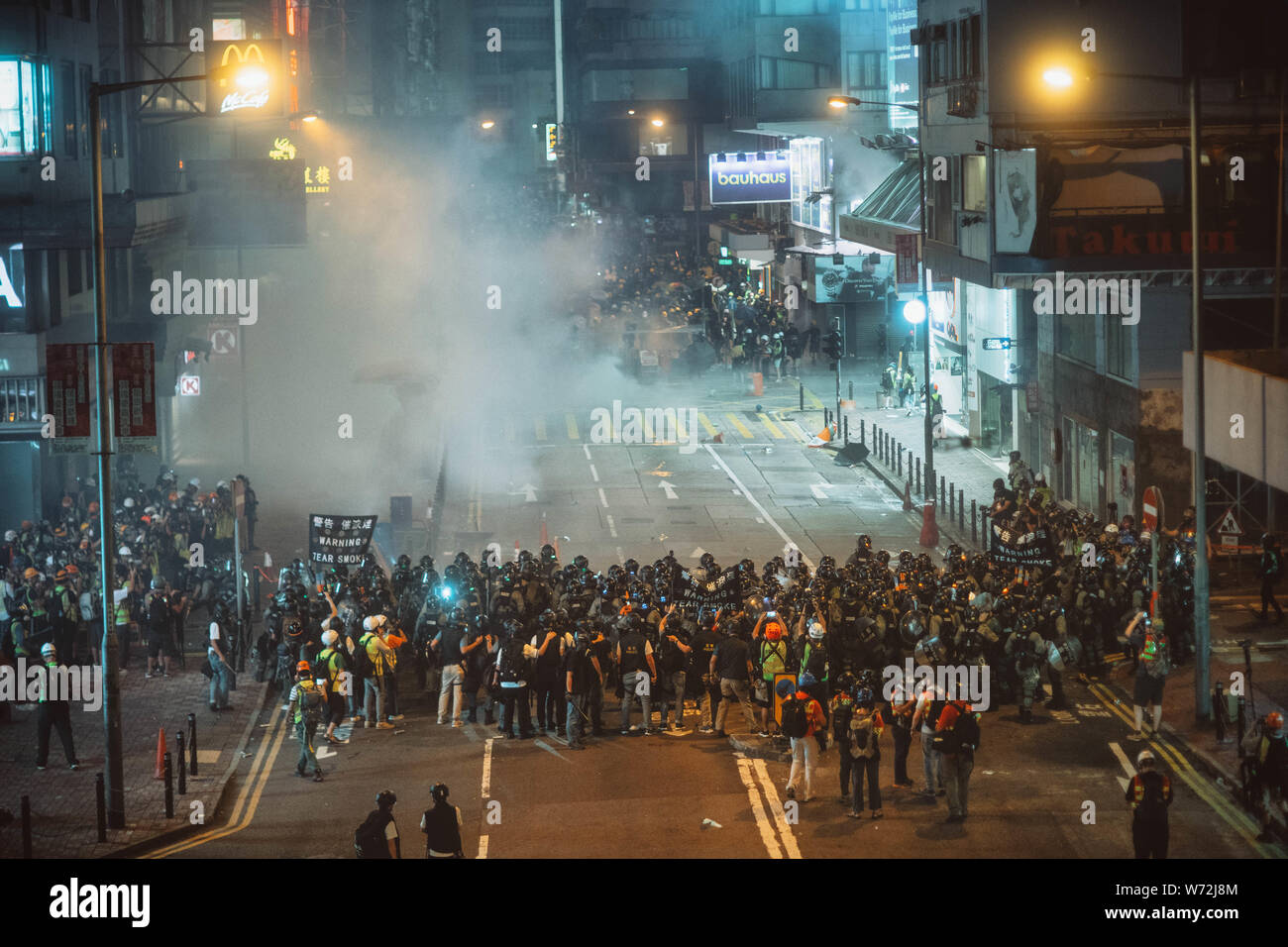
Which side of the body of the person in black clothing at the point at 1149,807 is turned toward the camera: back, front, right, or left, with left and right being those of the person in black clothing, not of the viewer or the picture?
back

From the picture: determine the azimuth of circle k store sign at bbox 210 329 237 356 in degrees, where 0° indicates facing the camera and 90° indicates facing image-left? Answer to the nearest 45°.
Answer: approximately 0°

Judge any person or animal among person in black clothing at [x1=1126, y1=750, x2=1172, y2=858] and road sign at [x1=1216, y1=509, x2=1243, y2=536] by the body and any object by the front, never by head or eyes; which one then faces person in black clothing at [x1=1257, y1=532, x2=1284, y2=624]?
person in black clothing at [x1=1126, y1=750, x2=1172, y2=858]

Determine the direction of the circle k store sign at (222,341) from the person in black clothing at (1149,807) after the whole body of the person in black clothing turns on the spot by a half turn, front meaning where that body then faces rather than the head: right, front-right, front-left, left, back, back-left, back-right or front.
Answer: back-right

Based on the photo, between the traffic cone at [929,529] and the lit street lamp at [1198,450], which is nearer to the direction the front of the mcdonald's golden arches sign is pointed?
the lit street lamp

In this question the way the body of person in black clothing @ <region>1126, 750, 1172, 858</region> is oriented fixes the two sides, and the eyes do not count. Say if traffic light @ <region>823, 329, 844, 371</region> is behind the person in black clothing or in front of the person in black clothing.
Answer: in front

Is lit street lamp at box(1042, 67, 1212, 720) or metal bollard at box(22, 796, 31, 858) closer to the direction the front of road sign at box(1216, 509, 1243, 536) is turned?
the lit street lamp

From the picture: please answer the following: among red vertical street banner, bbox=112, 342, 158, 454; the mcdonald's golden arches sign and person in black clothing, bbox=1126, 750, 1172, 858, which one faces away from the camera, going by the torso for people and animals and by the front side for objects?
the person in black clothing
